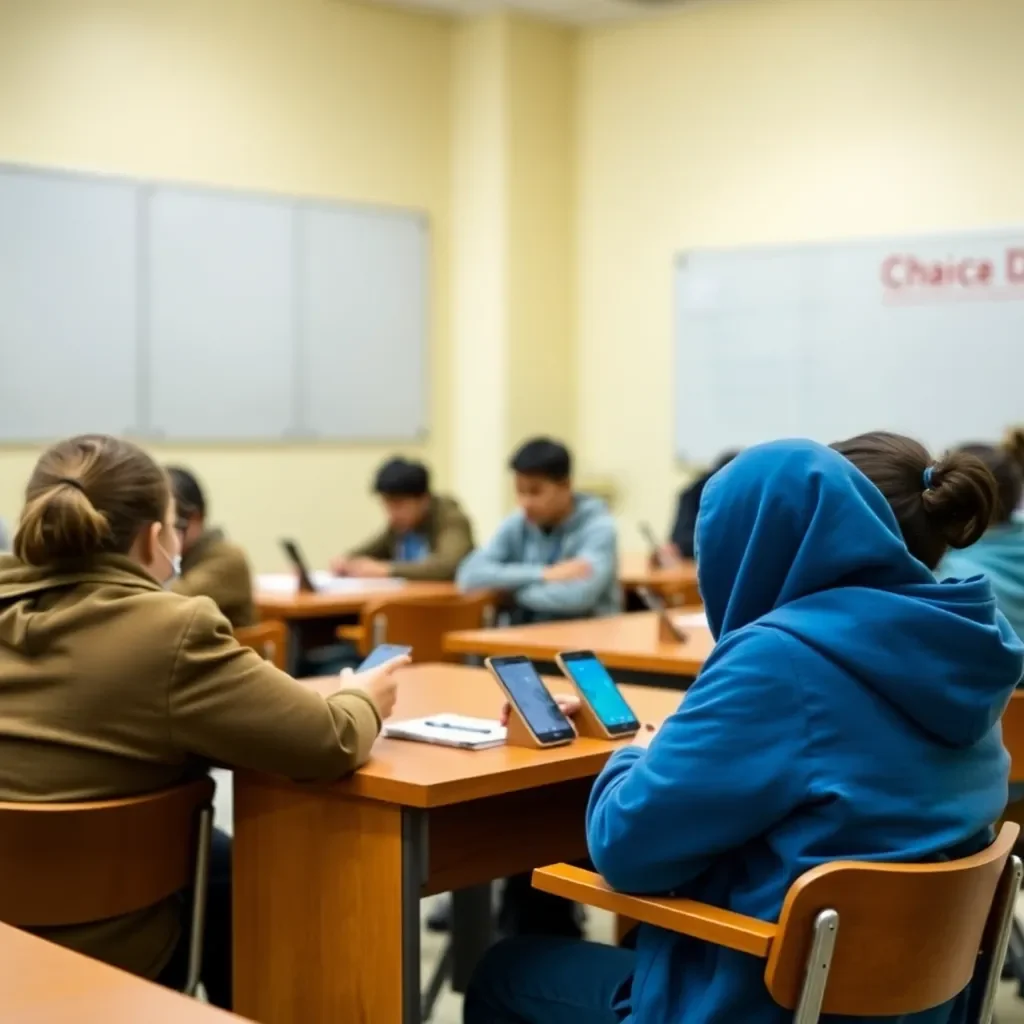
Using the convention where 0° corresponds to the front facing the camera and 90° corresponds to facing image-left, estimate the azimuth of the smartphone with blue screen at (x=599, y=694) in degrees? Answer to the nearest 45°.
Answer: approximately 0°

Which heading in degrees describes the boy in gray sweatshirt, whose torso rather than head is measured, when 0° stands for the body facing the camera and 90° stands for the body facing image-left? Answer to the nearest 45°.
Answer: approximately 45°

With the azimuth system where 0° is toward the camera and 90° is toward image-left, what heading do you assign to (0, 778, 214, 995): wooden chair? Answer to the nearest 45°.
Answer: approximately 180°

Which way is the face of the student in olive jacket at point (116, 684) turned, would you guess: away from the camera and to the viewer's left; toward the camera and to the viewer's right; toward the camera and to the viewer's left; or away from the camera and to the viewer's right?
away from the camera and to the viewer's right

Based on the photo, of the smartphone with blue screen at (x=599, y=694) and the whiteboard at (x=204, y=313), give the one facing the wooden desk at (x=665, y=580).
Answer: the whiteboard

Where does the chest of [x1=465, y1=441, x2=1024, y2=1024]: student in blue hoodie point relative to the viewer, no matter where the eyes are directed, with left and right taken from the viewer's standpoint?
facing away from the viewer and to the left of the viewer

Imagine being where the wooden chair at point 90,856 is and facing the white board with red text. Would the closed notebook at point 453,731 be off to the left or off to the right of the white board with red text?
right

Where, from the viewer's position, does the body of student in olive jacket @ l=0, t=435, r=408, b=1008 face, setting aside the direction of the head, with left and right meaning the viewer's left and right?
facing away from the viewer and to the right of the viewer

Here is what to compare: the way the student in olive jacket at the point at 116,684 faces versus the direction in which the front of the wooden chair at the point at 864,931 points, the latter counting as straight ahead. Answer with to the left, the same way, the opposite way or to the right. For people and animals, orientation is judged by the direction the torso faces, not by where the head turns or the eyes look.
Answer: to the right

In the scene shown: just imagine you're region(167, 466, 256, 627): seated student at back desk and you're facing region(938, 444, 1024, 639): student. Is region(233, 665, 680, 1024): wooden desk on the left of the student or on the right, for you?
right

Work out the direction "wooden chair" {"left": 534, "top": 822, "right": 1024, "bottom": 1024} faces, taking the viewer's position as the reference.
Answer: facing away from the viewer and to the left of the viewer

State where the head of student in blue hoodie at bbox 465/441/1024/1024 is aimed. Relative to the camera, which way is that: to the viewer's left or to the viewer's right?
to the viewer's left

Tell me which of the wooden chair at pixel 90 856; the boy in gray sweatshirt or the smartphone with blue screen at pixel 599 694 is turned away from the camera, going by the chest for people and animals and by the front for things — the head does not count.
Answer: the wooden chair
